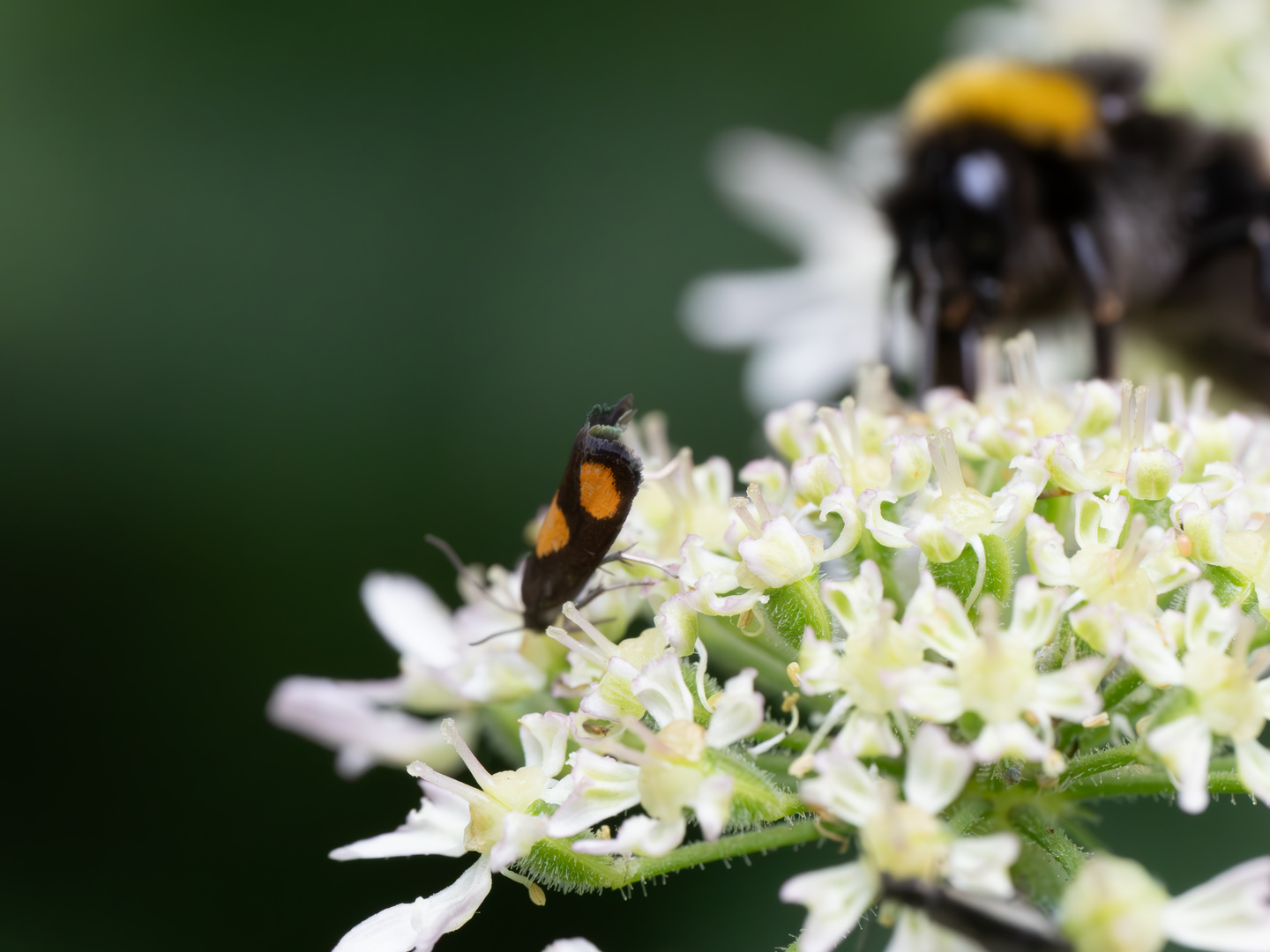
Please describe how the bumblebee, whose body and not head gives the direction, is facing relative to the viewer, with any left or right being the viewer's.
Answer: facing the viewer and to the left of the viewer

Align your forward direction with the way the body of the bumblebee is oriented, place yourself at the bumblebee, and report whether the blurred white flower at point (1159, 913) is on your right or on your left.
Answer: on your left

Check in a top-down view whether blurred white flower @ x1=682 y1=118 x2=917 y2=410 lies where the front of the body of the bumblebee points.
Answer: no
